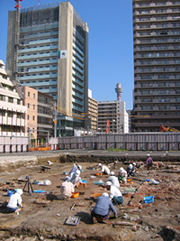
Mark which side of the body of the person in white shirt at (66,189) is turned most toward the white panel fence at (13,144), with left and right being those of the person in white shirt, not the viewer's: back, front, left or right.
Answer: front

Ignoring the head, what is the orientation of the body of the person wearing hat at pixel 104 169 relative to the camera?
to the viewer's left

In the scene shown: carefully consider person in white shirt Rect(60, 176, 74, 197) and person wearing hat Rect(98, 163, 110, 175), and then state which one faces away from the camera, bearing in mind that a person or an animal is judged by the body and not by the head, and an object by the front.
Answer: the person in white shirt

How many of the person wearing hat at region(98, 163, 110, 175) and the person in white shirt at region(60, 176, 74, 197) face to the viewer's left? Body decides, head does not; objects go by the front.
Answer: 1

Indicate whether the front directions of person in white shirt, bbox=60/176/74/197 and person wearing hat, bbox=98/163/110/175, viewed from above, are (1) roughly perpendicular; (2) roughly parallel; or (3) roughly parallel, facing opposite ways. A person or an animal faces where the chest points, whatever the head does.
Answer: roughly perpendicular

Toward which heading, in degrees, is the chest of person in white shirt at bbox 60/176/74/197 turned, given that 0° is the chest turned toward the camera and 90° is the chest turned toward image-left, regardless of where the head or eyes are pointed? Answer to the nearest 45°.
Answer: approximately 180°

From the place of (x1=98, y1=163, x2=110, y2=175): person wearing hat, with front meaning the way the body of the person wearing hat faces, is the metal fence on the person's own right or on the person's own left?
on the person's own right

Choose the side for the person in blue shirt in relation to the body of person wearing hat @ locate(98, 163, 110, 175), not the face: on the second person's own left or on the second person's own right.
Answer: on the second person's own left

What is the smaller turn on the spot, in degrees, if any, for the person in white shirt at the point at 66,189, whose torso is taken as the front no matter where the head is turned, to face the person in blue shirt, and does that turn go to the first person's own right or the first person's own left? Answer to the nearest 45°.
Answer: approximately 180°

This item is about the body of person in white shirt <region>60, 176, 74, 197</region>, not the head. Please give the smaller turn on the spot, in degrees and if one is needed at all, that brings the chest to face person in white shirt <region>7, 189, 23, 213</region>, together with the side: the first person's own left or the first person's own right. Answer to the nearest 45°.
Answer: approximately 135° to the first person's own left

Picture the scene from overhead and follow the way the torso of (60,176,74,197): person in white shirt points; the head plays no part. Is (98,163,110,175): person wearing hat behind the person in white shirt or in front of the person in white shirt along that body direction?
in front

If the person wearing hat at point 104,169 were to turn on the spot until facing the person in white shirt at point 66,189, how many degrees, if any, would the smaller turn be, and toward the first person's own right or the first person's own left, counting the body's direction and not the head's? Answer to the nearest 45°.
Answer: approximately 90° to the first person's own left
